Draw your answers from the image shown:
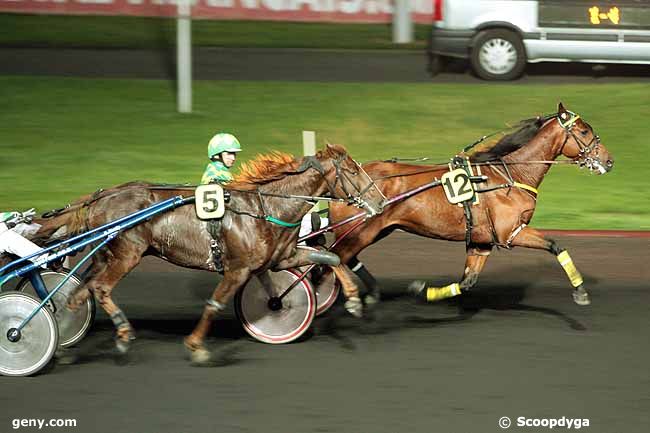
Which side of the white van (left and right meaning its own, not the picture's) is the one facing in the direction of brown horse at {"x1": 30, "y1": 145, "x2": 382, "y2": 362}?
right

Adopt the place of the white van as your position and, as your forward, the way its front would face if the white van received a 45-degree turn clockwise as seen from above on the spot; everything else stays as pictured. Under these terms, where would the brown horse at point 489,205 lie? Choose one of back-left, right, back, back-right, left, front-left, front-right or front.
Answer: front-right

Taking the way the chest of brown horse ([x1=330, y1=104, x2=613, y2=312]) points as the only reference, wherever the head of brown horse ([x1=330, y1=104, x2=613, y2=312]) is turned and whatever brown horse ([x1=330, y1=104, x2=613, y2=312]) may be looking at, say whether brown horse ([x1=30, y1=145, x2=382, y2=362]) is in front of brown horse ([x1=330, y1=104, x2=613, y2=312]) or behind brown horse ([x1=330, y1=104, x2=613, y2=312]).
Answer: behind

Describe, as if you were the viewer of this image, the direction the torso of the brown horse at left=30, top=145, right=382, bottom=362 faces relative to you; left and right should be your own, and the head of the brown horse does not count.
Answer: facing to the right of the viewer

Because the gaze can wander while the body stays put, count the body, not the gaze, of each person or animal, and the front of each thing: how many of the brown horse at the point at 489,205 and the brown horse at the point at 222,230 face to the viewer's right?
2

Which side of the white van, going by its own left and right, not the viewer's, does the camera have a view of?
right

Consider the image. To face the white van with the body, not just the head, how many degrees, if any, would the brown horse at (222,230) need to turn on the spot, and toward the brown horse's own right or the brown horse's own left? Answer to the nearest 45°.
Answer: approximately 45° to the brown horse's own left

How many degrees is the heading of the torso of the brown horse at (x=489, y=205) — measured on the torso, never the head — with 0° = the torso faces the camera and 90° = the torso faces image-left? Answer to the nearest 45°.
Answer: approximately 270°

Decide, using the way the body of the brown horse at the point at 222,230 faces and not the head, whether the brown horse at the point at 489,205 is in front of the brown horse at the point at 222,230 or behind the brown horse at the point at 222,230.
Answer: in front
